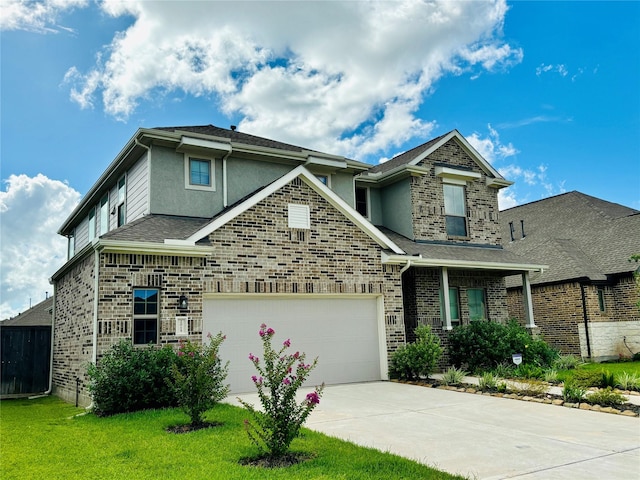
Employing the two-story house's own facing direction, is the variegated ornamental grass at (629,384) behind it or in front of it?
in front

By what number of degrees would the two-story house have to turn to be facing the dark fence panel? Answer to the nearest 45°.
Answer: approximately 135° to its right

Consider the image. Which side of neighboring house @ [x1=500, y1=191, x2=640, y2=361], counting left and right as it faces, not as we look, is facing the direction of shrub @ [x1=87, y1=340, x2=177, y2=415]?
right

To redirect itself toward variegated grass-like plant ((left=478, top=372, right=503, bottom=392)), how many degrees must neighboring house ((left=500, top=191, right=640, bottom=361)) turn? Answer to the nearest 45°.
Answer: approximately 45° to its right

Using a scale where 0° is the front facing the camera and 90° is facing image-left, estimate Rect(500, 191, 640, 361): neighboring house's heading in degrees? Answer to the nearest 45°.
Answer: approximately 315°

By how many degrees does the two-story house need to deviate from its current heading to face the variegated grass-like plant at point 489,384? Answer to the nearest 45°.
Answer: approximately 45° to its left

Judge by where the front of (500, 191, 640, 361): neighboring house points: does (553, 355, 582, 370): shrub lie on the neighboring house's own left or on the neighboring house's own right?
on the neighboring house's own right

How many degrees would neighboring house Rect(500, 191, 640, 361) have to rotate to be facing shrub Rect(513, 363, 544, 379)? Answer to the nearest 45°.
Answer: approximately 45° to its right

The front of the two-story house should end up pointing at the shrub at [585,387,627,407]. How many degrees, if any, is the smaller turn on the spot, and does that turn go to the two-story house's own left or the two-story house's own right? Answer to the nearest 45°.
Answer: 0° — it already faces it

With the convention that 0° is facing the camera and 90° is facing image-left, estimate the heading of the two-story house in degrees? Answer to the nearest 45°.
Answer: approximately 315°

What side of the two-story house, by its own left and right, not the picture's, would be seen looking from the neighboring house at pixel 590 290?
left

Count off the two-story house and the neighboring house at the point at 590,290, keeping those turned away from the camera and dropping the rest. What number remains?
0

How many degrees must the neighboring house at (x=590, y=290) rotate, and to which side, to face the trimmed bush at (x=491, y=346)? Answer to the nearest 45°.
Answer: approximately 90° to its right

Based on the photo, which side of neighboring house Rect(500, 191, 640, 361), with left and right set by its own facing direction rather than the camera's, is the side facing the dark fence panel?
right

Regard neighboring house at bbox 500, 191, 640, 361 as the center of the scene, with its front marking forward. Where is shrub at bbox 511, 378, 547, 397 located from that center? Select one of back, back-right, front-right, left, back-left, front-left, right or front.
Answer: front-right
